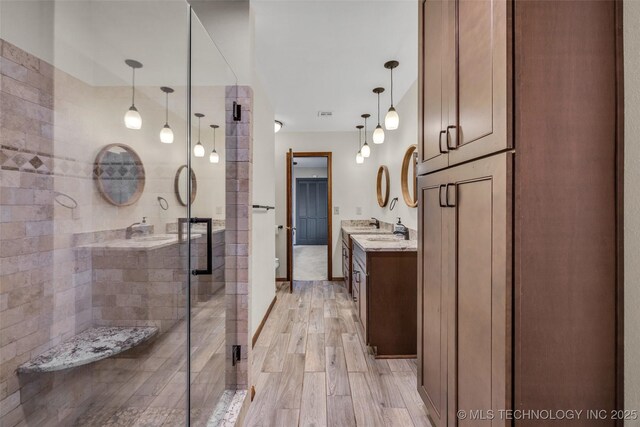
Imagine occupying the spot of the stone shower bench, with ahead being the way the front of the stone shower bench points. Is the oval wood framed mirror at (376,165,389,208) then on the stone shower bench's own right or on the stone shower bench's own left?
on the stone shower bench's own left

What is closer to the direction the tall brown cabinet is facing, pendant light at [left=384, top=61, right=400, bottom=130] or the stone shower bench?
the stone shower bench

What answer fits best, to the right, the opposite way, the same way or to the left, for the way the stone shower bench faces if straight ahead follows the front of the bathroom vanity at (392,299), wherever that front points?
the opposite way

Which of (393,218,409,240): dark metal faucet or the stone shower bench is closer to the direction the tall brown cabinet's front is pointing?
the stone shower bench

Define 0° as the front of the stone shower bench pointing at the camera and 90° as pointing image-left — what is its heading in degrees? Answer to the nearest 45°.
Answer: approximately 315°

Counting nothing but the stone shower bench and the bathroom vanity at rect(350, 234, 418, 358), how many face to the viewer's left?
1

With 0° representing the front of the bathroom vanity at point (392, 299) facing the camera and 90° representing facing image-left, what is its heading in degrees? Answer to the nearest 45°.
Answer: approximately 90°

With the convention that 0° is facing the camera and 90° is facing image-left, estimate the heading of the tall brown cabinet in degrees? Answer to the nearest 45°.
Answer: approximately 45°

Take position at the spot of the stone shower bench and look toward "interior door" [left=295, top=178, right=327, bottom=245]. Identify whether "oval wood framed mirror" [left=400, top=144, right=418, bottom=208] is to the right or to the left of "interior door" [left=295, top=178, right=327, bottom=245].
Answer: right
